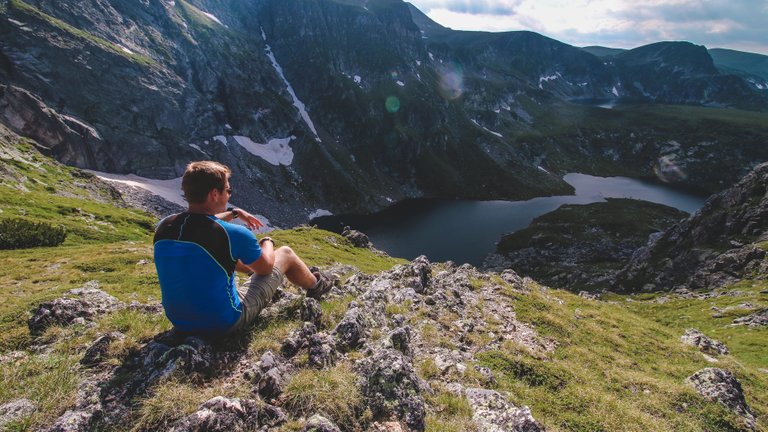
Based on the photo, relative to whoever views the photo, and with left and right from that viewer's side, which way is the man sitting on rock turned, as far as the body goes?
facing away from the viewer and to the right of the viewer

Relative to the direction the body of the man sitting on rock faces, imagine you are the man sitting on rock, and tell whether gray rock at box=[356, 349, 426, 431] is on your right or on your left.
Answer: on your right

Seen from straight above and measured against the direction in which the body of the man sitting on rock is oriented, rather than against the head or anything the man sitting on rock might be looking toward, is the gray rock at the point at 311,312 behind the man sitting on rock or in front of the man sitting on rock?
in front

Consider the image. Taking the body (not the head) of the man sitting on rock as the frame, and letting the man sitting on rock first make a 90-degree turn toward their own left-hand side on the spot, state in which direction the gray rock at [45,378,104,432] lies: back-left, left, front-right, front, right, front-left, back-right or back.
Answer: left

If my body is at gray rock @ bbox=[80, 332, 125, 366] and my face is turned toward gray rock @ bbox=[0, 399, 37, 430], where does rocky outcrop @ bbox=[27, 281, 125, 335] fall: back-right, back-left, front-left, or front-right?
back-right

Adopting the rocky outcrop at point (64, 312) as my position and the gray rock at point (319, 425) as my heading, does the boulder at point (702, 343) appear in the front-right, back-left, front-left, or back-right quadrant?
front-left

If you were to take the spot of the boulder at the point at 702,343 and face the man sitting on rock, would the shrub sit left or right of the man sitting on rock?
right

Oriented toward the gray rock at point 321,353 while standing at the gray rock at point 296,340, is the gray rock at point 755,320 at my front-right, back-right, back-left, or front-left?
front-left

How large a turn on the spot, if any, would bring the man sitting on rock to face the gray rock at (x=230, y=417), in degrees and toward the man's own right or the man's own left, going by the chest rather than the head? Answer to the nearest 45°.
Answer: approximately 135° to the man's own right

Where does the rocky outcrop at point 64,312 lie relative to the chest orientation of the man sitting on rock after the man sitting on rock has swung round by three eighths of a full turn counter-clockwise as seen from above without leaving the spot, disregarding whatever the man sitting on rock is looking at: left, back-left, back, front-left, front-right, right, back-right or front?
front-right

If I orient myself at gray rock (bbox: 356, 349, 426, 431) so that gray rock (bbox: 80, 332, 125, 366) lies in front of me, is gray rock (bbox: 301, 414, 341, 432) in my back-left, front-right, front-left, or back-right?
front-left

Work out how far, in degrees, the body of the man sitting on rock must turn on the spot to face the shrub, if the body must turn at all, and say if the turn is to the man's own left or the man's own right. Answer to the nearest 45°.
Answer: approximately 90° to the man's own left

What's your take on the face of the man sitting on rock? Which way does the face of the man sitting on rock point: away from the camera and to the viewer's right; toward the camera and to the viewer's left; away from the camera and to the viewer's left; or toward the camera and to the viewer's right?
away from the camera and to the viewer's right

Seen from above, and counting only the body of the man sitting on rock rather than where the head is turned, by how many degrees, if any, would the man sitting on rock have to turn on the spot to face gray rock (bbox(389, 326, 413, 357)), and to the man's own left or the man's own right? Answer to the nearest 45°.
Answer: approximately 45° to the man's own right

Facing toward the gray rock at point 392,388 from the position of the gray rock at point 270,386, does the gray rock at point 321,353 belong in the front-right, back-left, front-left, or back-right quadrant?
front-left
